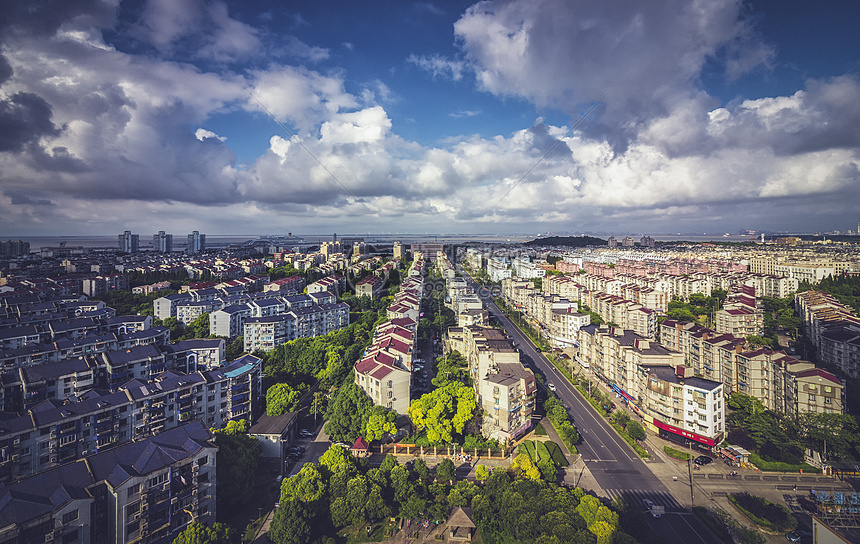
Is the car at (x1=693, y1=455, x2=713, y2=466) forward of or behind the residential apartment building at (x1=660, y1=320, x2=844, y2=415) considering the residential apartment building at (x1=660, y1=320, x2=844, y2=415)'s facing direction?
forward

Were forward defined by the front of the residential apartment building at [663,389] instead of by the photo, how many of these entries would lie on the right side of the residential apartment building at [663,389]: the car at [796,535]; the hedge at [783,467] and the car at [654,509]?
0

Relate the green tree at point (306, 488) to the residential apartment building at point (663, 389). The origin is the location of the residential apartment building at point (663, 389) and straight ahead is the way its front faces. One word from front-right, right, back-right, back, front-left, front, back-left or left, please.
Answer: front

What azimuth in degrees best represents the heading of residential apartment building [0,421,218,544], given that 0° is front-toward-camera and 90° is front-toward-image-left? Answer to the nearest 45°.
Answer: approximately 315°

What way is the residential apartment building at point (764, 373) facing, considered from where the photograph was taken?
facing the viewer and to the left of the viewer

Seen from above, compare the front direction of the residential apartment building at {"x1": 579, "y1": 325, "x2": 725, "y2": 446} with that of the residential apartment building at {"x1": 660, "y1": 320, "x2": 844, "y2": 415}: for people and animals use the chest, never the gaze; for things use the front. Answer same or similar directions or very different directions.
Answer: same or similar directions

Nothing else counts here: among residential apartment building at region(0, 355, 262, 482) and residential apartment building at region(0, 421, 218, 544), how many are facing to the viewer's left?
0

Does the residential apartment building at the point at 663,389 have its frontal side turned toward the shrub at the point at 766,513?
no

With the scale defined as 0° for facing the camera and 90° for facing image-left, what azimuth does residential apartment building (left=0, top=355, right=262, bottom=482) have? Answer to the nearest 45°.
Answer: approximately 315°

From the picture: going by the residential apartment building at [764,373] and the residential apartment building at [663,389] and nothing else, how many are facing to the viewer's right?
0

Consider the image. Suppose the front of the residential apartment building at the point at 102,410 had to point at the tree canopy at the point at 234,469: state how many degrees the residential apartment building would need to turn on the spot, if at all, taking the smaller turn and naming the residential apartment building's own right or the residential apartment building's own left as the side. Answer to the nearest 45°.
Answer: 0° — it already faces it

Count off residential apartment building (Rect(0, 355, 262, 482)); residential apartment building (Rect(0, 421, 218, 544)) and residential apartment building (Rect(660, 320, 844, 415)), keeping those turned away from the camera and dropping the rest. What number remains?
0

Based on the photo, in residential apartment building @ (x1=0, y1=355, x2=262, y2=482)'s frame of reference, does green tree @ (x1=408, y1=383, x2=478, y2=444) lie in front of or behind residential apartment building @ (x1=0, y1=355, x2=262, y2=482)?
in front

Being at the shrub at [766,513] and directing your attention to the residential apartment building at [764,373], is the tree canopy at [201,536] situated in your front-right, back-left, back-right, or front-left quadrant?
back-left
